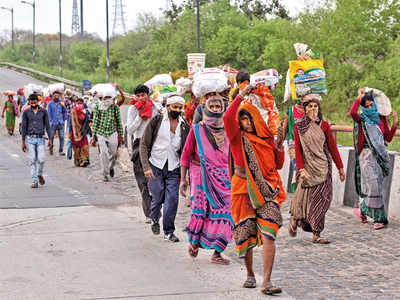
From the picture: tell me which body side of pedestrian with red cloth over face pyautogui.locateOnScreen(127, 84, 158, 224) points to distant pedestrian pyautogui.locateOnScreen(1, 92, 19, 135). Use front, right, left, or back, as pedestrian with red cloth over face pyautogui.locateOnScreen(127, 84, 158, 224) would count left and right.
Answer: back

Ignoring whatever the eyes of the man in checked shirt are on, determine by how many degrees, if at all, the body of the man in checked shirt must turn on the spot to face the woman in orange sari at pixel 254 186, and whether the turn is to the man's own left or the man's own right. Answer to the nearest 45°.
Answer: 0° — they already face them

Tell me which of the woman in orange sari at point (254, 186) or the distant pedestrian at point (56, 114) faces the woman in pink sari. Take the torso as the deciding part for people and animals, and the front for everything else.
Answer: the distant pedestrian

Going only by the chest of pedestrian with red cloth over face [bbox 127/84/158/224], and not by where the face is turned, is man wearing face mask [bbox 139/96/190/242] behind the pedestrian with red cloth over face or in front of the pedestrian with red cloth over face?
in front

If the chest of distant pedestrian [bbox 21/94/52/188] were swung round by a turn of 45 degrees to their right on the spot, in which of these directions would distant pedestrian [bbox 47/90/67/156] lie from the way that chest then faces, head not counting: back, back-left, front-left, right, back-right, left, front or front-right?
back-right

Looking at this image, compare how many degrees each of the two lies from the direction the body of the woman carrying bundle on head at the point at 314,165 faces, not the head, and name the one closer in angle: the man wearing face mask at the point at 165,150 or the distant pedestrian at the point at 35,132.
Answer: the man wearing face mask

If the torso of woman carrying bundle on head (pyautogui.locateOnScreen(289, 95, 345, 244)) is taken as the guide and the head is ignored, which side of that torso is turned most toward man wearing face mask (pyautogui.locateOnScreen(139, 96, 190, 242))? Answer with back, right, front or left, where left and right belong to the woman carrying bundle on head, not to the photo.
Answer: right

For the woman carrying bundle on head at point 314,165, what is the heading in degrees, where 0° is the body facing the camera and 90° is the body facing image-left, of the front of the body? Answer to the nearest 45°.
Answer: approximately 0°

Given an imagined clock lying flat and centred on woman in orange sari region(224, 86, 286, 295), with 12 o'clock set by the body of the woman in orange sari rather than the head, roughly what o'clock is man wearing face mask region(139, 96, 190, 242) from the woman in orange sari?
The man wearing face mask is roughly at 5 o'clock from the woman in orange sari.

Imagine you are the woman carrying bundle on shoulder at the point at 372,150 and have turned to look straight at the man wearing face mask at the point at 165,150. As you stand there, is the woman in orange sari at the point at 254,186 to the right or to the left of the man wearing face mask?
left

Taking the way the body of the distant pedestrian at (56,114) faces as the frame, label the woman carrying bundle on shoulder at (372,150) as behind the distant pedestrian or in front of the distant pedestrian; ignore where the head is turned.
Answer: in front
